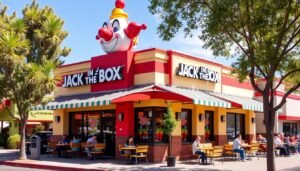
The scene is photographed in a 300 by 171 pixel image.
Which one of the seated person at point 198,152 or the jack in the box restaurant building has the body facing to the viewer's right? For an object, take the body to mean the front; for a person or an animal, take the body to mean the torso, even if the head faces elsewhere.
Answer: the seated person

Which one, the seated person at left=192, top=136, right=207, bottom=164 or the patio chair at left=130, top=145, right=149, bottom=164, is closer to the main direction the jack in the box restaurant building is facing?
the patio chair

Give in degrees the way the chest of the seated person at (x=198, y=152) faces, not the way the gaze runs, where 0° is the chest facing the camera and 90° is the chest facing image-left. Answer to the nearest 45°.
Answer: approximately 270°

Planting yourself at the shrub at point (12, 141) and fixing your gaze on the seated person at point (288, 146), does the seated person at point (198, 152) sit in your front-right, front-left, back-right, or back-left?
front-right

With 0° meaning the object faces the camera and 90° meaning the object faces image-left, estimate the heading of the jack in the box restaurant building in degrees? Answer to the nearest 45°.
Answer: approximately 45°

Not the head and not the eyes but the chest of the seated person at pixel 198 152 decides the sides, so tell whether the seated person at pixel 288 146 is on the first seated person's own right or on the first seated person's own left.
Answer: on the first seated person's own left

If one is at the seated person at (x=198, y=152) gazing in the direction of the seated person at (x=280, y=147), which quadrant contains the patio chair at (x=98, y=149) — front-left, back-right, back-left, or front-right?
back-left

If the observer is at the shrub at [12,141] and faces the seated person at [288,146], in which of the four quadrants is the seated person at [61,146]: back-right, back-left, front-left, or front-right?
front-right
